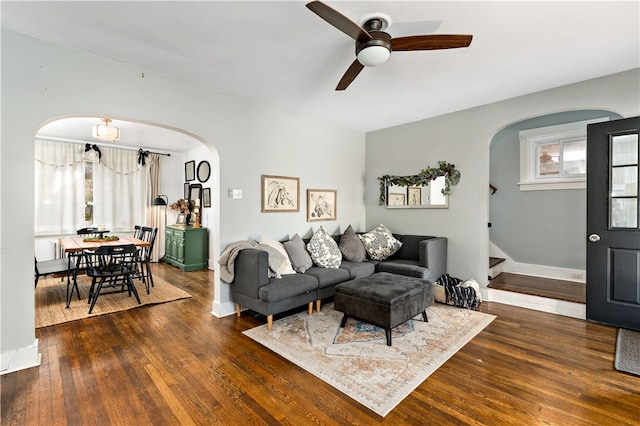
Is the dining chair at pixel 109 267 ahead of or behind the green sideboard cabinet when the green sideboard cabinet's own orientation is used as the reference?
ahead

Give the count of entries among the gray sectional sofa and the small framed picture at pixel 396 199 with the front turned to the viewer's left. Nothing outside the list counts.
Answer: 0

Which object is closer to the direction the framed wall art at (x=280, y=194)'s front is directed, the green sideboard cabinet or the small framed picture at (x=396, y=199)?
the small framed picture

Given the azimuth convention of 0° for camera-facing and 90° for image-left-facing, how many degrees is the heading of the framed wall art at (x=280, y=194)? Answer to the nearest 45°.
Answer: approximately 315°

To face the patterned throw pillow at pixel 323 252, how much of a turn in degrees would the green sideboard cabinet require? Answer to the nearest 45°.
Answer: approximately 90° to its left

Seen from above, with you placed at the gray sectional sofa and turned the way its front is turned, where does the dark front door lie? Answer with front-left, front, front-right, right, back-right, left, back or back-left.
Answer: front-left

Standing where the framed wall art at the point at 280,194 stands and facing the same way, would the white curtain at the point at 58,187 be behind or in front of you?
behind

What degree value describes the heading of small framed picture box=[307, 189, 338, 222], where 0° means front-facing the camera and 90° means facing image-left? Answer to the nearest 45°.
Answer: approximately 315°

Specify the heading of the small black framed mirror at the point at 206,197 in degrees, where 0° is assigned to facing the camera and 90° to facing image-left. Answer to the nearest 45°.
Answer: approximately 45°

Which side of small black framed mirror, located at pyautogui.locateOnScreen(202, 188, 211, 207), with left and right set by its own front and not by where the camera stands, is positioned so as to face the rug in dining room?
front
